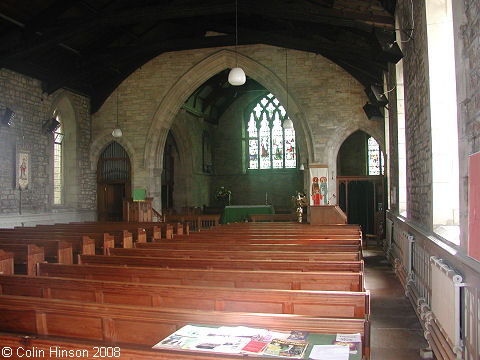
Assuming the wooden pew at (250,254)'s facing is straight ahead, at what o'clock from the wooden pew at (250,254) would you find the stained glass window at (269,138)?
The stained glass window is roughly at 12 o'clock from the wooden pew.

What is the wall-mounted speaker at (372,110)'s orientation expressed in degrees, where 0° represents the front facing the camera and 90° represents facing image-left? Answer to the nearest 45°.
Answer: approximately 45°

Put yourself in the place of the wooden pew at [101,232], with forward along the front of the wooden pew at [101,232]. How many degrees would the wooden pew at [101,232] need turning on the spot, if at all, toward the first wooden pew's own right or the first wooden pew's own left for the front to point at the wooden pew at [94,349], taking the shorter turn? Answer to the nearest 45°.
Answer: approximately 180°

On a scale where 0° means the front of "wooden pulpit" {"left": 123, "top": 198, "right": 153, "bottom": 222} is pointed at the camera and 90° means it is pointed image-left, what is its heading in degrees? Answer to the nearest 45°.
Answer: approximately 0°

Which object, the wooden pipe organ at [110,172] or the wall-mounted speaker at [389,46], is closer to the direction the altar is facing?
the wall-mounted speaker

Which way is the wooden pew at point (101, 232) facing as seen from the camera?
away from the camera

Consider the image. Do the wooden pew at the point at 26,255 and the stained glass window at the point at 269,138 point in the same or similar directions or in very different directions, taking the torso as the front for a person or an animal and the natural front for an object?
very different directions

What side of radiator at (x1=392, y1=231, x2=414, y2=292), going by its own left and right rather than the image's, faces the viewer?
left
